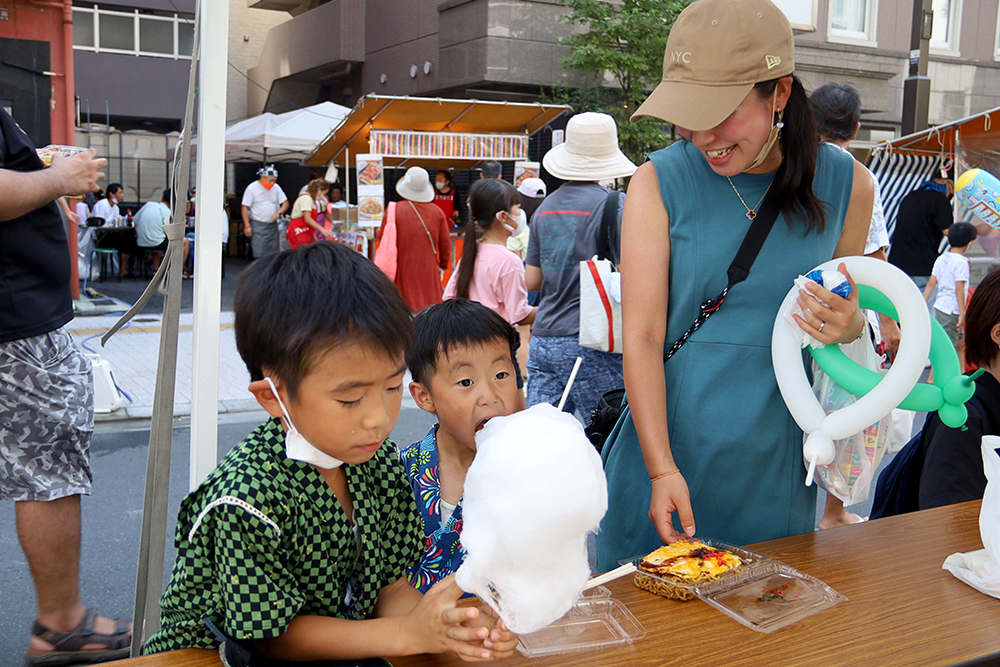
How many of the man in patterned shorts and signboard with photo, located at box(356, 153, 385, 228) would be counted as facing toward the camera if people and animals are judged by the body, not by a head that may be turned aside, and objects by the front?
1

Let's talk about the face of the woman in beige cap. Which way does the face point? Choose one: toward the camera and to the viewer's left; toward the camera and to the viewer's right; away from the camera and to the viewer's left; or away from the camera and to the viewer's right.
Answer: toward the camera and to the viewer's left

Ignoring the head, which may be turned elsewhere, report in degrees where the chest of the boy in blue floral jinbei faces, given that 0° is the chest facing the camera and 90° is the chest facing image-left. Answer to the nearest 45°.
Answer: approximately 315°

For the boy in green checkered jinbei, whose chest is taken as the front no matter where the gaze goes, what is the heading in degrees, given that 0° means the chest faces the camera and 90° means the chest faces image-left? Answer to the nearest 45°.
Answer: approximately 315°

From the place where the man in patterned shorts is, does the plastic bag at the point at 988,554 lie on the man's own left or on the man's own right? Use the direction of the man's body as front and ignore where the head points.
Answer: on the man's own right

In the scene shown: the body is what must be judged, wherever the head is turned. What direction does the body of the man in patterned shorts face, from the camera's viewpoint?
to the viewer's right

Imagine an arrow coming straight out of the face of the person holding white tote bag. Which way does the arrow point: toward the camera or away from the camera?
away from the camera

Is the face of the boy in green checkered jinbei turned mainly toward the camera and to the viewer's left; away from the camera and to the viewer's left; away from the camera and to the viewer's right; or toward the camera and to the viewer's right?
toward the camera and to the viewer's right

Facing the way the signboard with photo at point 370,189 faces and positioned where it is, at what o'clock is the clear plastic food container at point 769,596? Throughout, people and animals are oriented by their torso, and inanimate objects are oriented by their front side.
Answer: The clear plastic food container is roughly at 12 o'clock from the signboard with photo.
